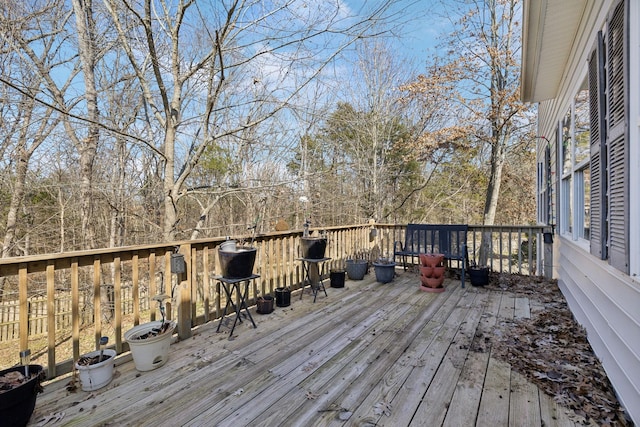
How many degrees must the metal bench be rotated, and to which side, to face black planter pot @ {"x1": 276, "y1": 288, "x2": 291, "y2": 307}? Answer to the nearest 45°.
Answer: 0° — it already faces it

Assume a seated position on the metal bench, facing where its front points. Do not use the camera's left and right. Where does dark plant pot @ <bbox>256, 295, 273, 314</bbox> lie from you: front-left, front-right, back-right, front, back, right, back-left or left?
front

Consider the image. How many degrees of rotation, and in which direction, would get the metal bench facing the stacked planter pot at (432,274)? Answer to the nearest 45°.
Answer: approximately 45° to its left

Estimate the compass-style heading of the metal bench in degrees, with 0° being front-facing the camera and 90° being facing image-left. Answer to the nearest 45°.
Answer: approximately 45°

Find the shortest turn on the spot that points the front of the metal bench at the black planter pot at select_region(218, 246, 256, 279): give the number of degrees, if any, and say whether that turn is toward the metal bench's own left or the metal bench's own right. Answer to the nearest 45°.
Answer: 0° — it already faces it

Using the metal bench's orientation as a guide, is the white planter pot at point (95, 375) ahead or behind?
ahead

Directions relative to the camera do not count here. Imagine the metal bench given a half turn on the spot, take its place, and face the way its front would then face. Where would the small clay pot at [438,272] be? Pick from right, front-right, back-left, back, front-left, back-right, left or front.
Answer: back-right

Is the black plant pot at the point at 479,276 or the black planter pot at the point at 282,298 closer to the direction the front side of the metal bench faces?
the black planter pot

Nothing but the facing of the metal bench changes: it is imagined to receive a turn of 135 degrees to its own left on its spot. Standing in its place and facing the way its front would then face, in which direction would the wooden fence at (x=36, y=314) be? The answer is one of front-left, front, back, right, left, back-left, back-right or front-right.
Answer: back

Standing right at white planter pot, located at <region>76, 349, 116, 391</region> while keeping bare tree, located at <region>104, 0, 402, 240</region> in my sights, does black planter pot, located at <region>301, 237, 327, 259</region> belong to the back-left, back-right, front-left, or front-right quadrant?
front-right
